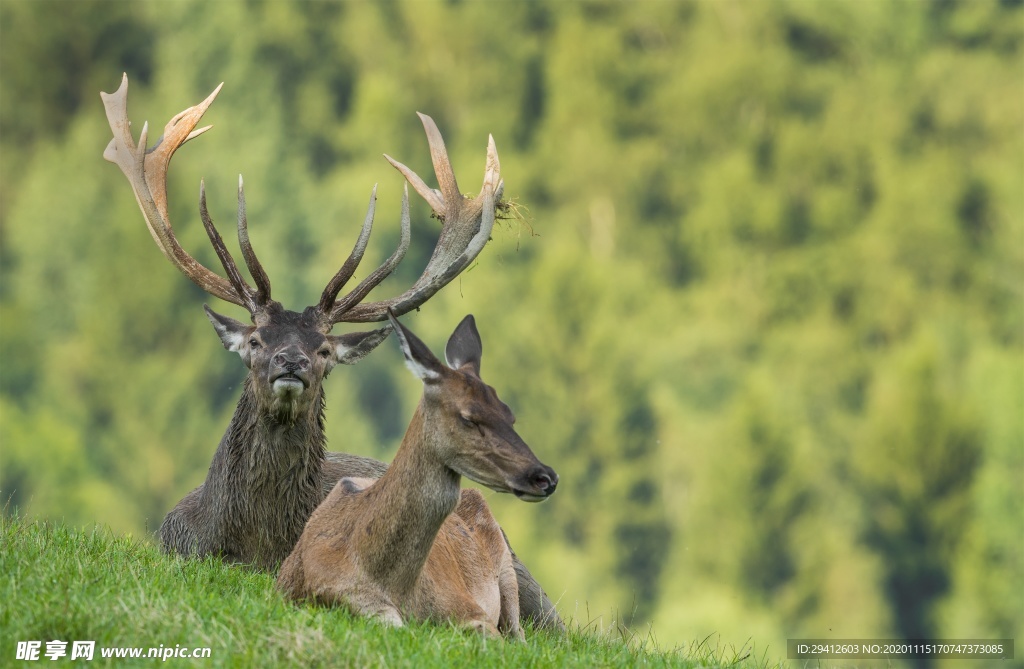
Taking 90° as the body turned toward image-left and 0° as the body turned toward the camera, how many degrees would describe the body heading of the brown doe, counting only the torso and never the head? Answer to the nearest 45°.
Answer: approximately 45°
